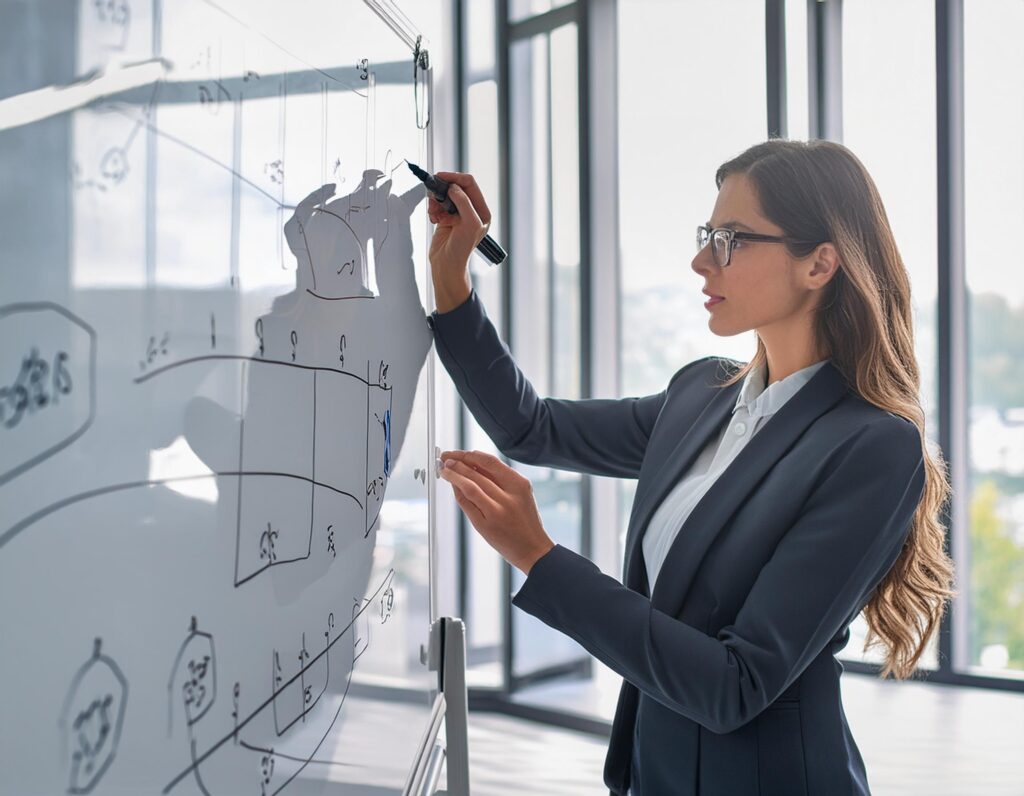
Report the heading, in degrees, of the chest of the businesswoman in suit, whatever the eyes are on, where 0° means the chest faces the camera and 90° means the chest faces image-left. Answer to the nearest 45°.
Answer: approximately 45°

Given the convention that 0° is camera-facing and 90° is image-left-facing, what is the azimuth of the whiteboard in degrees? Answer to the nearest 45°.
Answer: approximately 315°

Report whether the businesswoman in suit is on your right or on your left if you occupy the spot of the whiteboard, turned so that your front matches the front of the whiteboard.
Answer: on your left

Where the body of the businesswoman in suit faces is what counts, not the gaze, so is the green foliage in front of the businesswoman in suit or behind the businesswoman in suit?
behind

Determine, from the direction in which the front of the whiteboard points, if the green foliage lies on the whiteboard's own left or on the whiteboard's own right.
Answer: on the whiteboard's own left
